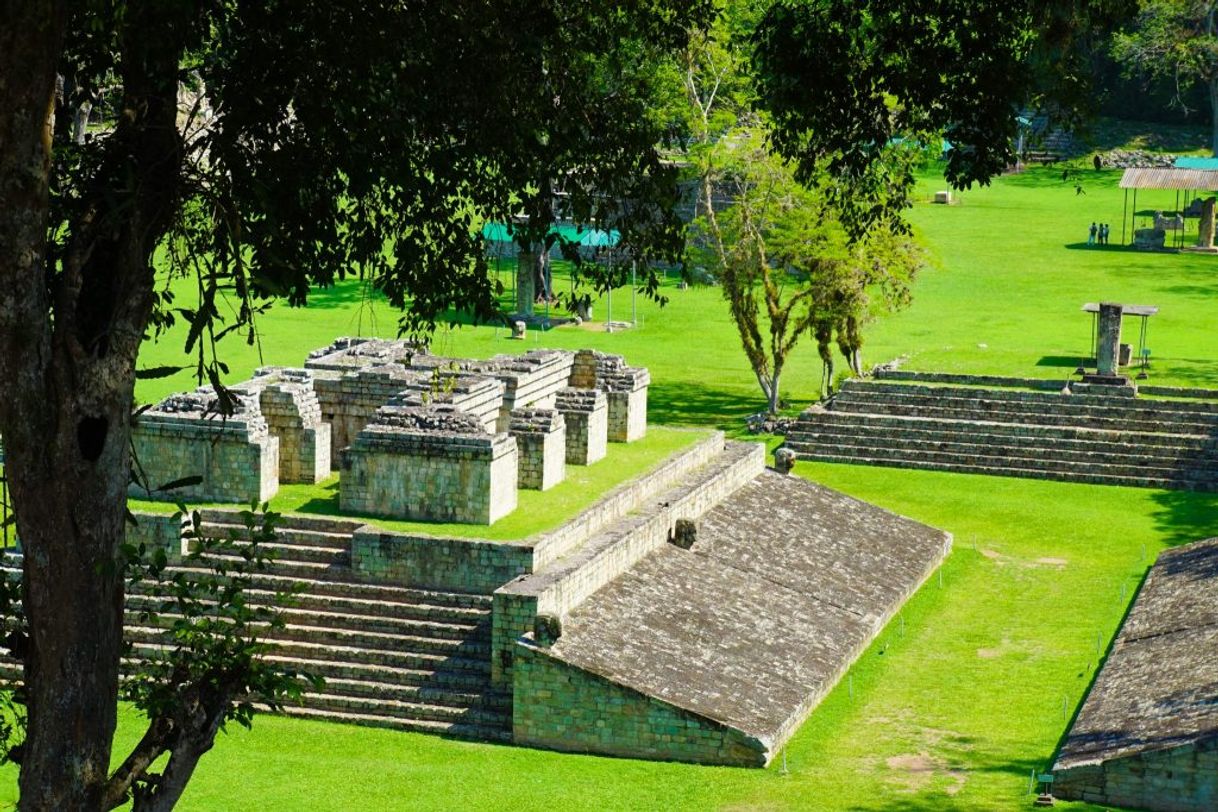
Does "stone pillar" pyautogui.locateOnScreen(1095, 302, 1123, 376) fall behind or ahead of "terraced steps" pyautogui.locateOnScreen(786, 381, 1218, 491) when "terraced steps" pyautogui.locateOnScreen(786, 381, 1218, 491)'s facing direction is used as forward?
behind

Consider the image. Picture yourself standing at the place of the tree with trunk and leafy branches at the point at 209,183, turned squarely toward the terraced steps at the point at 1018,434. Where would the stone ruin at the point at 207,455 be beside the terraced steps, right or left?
left

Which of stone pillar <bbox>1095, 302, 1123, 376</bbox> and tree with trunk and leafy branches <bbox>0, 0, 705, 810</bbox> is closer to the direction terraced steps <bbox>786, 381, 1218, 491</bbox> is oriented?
the tree with trunk and leafy branches

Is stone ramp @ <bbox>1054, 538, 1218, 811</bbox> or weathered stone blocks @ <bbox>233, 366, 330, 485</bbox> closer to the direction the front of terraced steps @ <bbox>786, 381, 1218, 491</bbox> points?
the stone ramp

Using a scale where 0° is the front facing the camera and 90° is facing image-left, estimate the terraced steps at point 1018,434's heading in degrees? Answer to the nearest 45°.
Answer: approximately 0°

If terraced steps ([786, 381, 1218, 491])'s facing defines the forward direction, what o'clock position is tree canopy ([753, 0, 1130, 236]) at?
The tree canopy is roughly at 12 o'clock from the terraced steps.

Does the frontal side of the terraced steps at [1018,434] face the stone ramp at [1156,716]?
yes

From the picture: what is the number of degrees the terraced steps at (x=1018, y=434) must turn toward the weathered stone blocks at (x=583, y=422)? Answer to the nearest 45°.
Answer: approximately 45° to its right

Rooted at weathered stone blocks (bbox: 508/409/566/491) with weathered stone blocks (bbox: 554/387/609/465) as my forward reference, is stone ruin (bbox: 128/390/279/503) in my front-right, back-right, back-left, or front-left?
back-left
